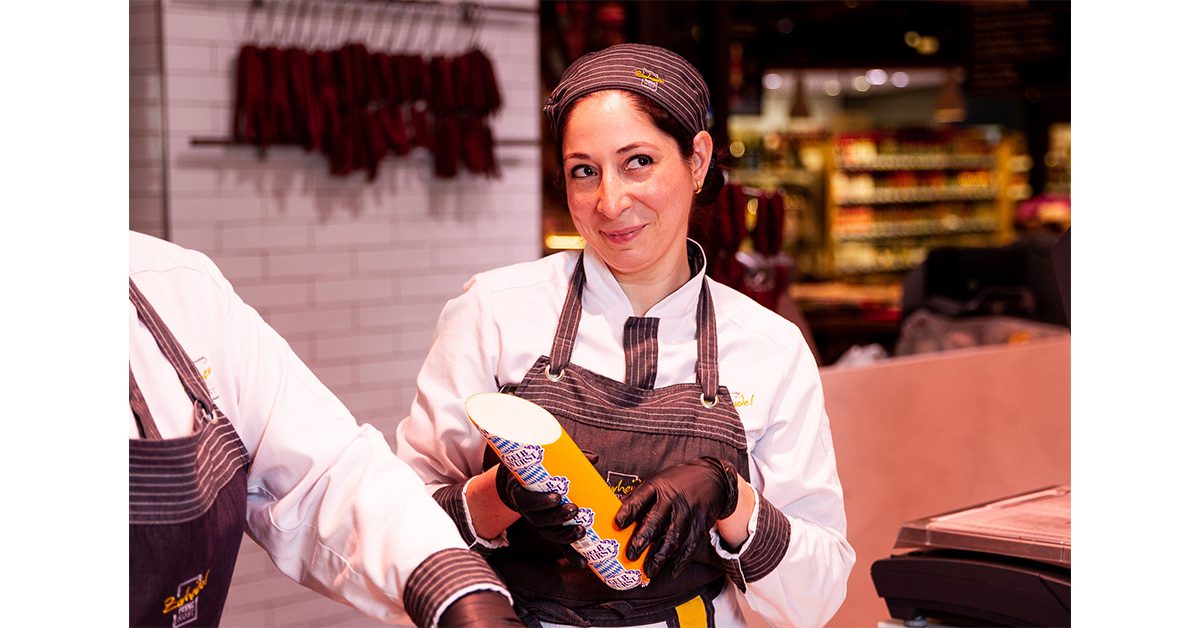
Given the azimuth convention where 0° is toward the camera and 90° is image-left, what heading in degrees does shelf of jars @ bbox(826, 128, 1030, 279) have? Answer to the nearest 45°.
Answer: approximately 0°

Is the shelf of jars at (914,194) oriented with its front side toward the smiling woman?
yes

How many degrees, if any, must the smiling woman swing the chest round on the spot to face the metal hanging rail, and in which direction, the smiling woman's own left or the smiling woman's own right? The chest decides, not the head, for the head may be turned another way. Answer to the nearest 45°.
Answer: approximately 180°

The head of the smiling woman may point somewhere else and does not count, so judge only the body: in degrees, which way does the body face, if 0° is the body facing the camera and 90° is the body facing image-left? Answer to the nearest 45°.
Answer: approximately 0°

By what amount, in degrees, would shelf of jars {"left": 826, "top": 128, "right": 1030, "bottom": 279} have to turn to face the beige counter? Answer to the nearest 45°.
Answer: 0° — it already faces it

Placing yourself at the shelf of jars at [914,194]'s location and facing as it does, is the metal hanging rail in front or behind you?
in front

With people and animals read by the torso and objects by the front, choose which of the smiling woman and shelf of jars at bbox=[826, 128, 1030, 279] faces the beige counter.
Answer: the shelf of jars

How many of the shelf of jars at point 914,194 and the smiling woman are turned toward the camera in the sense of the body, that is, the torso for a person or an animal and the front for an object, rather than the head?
2
